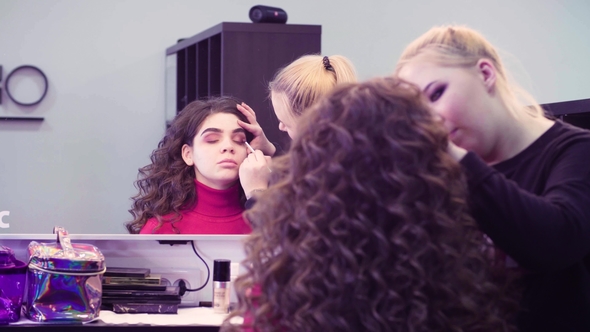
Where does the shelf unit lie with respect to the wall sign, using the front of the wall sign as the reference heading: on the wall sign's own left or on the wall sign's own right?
on the wall sign's own left

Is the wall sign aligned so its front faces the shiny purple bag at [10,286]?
yes

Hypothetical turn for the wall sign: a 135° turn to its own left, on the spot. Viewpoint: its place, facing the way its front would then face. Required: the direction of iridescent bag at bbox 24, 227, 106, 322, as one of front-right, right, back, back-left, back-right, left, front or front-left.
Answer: back-right

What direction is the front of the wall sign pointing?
toward the camera
